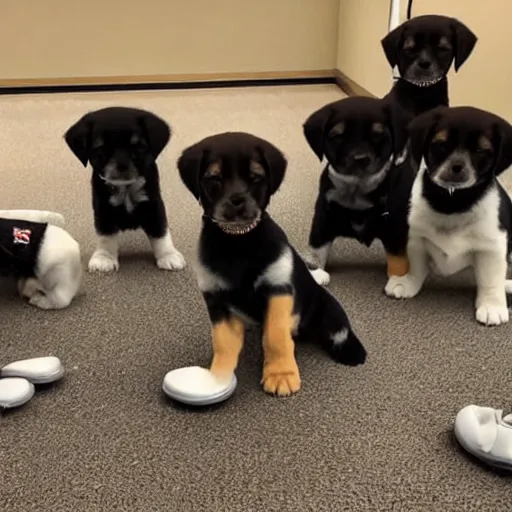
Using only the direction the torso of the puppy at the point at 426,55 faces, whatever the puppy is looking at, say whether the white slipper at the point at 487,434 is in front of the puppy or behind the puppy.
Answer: in front

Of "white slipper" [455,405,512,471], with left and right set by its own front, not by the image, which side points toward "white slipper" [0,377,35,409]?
front

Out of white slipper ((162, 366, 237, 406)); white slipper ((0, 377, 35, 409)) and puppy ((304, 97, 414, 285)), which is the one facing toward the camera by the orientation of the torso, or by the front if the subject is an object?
the puppy

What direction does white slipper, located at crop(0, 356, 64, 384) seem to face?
to the viewer's right

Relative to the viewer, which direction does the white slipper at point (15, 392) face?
to the viewer's right

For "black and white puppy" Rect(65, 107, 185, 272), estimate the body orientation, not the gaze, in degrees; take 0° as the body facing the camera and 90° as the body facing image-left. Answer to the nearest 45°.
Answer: approximately 0°

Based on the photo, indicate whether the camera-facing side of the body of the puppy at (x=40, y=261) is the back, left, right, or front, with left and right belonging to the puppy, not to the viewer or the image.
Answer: left

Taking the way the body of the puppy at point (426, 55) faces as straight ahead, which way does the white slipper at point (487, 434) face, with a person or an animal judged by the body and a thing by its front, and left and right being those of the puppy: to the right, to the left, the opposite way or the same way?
to the right

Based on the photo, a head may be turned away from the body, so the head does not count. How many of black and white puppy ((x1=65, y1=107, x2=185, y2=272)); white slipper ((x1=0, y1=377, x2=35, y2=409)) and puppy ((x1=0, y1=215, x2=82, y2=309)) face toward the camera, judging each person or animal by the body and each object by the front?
1

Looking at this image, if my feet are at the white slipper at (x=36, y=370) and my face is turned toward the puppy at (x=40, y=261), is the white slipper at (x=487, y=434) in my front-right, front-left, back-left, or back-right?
back-right
